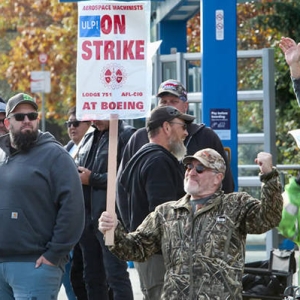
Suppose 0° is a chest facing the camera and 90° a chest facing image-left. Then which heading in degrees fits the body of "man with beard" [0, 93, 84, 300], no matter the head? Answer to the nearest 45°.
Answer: approximately 45°

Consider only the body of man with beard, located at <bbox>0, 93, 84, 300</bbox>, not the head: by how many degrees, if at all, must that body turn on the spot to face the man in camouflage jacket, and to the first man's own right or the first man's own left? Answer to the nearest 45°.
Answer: approximately 90° to the first man's own left

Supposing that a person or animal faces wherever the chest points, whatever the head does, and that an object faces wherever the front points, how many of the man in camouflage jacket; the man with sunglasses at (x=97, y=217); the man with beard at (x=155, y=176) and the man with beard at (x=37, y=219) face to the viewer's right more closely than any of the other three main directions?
1

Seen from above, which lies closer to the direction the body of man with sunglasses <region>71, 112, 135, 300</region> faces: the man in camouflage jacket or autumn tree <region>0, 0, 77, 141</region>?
the man in camouflage jacket

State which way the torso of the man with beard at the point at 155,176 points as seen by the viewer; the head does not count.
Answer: to the viewer's right

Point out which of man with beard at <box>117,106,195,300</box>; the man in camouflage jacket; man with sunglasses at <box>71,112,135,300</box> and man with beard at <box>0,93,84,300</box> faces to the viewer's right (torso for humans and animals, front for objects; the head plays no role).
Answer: man with beard at <box>117,106,195,300</box>

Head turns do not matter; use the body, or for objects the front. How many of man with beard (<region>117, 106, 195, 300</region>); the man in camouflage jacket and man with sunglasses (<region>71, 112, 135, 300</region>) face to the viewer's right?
1

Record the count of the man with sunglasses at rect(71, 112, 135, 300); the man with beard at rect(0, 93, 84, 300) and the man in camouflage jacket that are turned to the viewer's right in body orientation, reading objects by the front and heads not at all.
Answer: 0

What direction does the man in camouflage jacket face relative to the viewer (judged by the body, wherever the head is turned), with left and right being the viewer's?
facing the viewer and to the left of the viewer
